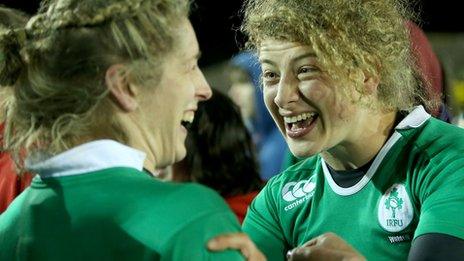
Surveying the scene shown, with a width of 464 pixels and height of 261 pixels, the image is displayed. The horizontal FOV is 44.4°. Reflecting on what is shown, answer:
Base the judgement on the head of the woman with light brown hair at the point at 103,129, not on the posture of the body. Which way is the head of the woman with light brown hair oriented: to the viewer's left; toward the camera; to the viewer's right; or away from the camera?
to the viewer's right

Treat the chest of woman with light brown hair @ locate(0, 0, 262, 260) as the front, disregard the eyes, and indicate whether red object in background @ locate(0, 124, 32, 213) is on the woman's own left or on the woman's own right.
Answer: on the woman's own left

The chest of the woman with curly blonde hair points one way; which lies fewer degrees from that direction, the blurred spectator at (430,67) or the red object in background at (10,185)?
the red object in background

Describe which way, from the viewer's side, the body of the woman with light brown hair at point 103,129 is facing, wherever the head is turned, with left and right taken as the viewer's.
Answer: facing away from the viewer and to the right of the viewer

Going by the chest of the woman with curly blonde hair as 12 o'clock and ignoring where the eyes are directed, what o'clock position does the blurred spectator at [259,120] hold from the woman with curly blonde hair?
The blurred spectator is roughly at 4 o'clock from the woman with curly blonde hair.

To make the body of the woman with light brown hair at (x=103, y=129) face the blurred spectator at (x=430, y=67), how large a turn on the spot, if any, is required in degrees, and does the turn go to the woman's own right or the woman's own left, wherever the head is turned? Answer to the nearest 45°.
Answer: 0° — they already face them

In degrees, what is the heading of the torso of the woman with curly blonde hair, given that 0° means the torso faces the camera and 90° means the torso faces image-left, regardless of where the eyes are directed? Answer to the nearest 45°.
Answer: approximately 45°

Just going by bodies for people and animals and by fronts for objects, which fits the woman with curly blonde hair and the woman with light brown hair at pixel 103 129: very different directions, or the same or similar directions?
very different directions
